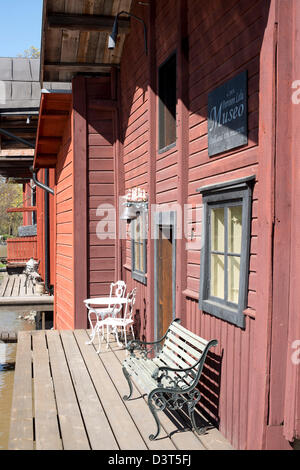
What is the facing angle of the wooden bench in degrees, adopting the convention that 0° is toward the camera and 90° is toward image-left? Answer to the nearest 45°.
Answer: approximately 45°
